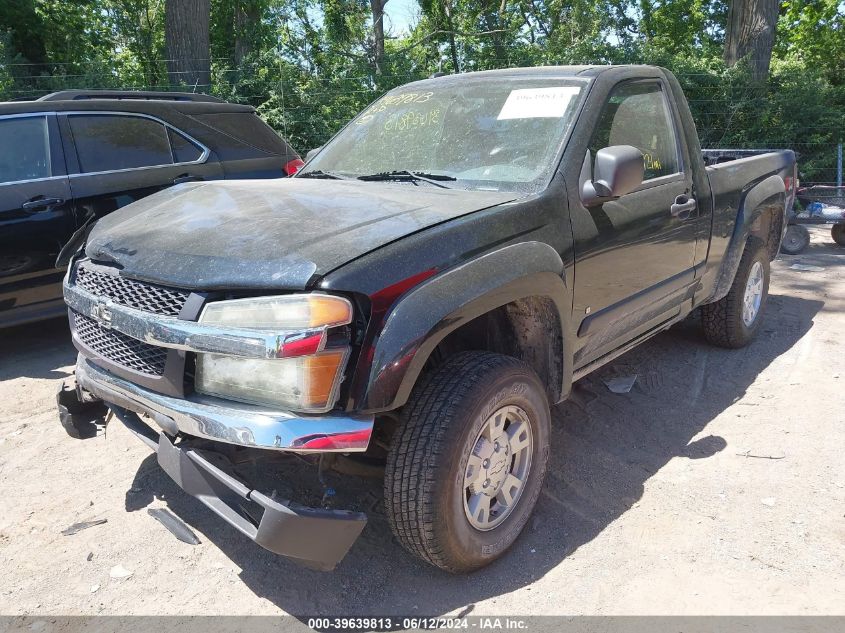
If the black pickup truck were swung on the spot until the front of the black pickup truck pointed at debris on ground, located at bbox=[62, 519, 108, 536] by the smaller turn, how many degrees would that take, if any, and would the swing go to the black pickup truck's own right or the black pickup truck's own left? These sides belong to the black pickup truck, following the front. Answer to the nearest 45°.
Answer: approximately 45° to the black pickup truck's own right

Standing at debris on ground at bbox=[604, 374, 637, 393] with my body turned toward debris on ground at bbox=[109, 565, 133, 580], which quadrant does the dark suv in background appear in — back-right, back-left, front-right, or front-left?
front-right

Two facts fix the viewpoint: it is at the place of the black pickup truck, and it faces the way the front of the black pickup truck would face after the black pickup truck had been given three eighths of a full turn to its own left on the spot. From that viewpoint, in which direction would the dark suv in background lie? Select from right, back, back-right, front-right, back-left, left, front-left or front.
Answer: back-left

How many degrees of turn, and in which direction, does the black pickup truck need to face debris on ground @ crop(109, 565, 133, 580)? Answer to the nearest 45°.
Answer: approximately 45° to its right
